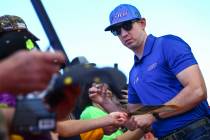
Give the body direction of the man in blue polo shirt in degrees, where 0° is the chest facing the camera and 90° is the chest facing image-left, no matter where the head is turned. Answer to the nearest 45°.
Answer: approximately 45°
